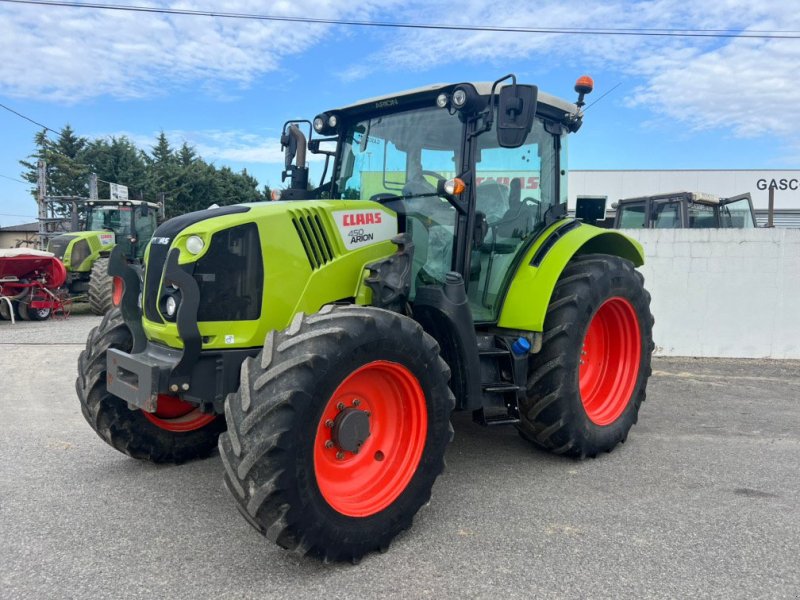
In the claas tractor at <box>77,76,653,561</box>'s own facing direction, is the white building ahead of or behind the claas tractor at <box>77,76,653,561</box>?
behind

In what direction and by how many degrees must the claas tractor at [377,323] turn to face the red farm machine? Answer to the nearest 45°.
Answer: approximately 90° to its right

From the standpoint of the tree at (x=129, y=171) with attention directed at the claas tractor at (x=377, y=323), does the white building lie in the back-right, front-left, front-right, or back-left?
front-left

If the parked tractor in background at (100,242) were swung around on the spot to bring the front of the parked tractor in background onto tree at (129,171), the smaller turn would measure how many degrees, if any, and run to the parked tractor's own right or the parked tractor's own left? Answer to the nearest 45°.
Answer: approximately 135° to the parked tractor's own right

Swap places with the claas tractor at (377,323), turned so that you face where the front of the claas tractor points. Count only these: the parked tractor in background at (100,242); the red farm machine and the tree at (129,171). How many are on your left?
0

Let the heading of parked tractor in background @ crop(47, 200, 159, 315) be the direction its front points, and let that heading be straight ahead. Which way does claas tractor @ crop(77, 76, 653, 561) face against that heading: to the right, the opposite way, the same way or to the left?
the same way

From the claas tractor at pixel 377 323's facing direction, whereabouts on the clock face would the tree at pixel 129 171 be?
The tree is roughly at 4 o'clock from the claas tractor.

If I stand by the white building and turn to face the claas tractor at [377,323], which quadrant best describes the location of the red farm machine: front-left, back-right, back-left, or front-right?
front-right

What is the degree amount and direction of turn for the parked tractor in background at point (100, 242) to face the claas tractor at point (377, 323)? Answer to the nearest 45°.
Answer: approximately 45° to its left

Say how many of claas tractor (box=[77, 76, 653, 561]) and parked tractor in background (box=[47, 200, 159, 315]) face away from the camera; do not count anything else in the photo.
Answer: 0

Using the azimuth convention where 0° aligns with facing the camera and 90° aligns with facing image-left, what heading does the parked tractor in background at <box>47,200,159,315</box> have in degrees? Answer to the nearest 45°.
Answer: approximately 45°

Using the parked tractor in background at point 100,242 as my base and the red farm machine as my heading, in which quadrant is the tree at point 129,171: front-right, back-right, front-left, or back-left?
back-right
